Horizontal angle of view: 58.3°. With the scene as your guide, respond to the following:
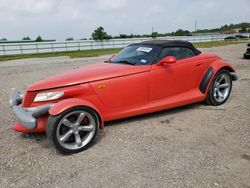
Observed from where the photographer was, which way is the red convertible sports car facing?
facing the viewer and to the left of the viewer

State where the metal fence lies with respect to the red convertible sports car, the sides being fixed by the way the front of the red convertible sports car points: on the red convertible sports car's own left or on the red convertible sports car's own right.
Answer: on the red convertible sports car's own right

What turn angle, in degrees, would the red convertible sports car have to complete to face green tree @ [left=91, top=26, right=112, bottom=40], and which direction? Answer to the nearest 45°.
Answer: approximately 135° to its right

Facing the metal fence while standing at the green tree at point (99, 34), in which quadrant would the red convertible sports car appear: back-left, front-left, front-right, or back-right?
front-left
